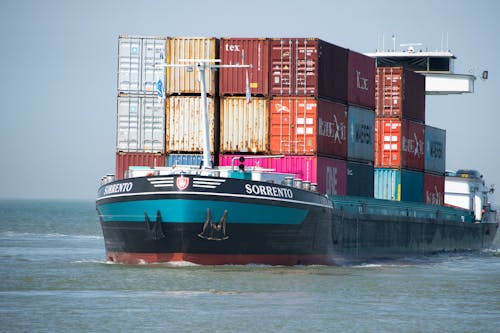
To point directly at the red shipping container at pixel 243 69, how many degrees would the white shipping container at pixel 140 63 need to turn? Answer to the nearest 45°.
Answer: approximately 90° to its left

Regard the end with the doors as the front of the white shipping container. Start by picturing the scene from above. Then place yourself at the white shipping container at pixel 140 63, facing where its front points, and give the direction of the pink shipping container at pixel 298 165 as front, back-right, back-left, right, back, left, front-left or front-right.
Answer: left

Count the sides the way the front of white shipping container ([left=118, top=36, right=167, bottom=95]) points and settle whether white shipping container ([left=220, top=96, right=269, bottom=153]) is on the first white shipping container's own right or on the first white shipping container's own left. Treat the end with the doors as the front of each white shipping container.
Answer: on the first white shipping container's own left

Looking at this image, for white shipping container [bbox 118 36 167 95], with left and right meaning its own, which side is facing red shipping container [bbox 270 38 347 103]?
left

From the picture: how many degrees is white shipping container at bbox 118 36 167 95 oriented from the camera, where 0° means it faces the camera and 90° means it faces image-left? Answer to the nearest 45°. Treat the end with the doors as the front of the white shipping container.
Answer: approximately 0°

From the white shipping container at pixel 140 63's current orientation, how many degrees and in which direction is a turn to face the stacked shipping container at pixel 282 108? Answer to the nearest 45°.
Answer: approximately 90° to its left
